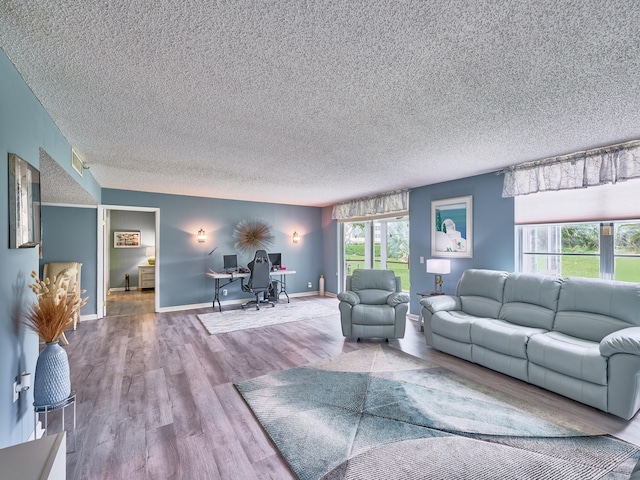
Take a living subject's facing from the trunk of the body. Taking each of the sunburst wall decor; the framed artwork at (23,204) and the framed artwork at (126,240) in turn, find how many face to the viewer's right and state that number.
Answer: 1

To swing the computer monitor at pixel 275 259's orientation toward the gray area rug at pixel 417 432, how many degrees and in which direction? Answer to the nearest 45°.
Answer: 0° — it already faces it

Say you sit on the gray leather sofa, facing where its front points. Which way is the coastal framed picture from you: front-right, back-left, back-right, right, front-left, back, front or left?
right

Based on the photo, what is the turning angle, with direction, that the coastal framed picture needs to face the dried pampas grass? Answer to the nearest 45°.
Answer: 0° — it already faces it

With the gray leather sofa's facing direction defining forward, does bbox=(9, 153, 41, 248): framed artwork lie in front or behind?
in front

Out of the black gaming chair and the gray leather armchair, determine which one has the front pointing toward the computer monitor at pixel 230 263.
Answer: the black gaming chair

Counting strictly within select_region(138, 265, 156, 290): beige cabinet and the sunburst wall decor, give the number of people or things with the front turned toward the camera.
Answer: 2

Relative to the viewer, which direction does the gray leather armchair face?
toward the camera

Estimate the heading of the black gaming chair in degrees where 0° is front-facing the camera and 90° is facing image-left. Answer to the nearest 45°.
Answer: approximately 135°

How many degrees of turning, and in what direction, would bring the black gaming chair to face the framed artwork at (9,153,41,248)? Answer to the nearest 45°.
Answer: approximately 135° to its left

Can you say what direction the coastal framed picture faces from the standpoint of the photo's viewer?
facing the viewer and to the left of the viewer

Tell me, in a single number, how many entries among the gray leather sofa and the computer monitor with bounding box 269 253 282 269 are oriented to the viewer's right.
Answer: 0

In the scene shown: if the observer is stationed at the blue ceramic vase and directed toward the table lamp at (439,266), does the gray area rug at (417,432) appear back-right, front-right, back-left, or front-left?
front-right

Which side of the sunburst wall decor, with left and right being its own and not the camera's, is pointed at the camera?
front

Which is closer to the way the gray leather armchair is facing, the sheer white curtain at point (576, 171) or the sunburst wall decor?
the sheer white curtain
